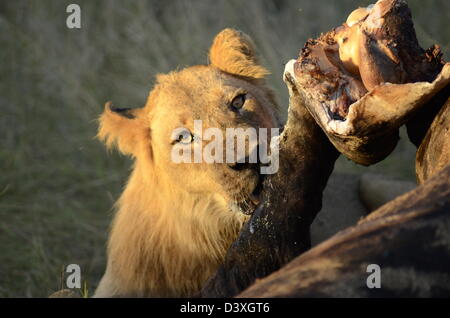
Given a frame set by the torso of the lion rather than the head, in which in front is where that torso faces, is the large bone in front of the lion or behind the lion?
in front

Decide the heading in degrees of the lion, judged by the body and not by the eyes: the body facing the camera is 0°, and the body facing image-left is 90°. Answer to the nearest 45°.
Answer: approximately 315°
